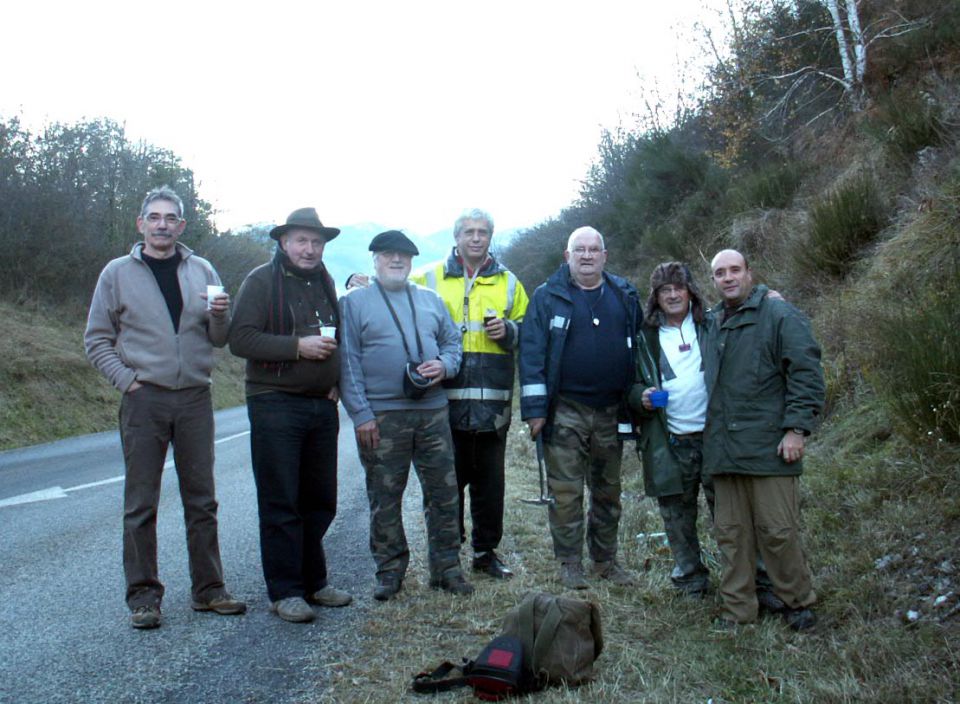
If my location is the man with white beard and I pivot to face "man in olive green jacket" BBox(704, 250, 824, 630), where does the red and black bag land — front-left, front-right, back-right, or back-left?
front-right

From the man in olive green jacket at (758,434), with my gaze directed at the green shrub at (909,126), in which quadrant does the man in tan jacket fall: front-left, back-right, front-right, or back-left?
back-left

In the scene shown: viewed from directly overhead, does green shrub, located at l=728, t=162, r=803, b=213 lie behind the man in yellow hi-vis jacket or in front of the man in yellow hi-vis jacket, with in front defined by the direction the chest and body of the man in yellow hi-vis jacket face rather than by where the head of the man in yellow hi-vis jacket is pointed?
behind

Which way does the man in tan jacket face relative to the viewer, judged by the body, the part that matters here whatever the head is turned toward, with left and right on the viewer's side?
facing the viewer

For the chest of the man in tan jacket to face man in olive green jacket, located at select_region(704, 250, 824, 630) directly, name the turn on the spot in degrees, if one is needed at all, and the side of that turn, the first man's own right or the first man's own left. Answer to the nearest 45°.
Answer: approximately 45° to the first man's own left

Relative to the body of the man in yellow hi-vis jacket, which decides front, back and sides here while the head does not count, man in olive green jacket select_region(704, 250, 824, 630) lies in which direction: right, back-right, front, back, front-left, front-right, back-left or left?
front-left

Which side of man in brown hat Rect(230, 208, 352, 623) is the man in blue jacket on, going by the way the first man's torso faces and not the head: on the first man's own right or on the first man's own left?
on the first man's own left

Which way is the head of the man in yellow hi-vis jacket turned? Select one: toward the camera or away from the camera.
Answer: toward the camera

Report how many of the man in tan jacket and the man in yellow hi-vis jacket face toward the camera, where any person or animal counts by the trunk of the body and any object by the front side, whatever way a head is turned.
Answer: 2

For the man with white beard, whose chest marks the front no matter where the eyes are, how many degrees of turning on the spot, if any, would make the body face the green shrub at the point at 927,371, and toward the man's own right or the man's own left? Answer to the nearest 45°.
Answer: approximately 90° to the man's own left

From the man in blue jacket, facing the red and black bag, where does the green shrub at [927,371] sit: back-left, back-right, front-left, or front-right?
back-left

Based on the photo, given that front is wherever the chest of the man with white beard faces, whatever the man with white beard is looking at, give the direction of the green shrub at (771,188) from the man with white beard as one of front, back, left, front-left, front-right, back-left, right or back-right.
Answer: back-left

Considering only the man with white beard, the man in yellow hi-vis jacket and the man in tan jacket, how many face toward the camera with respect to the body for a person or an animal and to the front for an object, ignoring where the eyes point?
3

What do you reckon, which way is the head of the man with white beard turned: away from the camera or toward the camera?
toward the camera

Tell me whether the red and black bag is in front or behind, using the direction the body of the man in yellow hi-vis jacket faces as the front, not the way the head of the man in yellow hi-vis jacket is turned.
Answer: in front

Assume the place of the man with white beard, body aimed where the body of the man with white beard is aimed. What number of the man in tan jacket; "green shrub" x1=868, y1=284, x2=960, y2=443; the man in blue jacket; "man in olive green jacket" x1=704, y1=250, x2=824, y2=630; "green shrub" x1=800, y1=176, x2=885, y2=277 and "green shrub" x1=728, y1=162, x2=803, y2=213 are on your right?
1

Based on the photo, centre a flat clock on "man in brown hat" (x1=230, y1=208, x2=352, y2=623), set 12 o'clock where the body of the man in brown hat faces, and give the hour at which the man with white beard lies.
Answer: The man with white beard is roughly at 10 o'clock from the man in brown hat.

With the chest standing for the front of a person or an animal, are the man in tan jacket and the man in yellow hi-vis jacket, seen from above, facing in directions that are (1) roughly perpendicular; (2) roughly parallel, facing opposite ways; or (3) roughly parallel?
roughly parallel

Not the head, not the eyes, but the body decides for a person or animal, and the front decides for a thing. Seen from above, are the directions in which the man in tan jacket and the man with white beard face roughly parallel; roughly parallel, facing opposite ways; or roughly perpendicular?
roughly parallel
